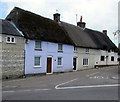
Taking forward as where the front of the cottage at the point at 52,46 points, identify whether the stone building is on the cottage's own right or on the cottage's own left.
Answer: on the cottage's own right

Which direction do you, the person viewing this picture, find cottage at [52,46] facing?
facing the viewer and to the right of the viewer
